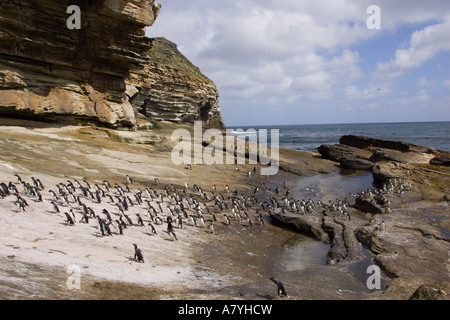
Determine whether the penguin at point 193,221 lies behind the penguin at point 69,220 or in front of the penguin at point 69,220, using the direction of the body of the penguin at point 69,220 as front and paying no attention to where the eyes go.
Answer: behind

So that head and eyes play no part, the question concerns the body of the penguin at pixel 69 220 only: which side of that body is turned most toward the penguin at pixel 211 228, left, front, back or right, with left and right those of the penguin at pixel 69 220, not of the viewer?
back

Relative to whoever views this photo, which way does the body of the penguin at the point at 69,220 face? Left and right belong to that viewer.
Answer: facing to the left of the viewer
